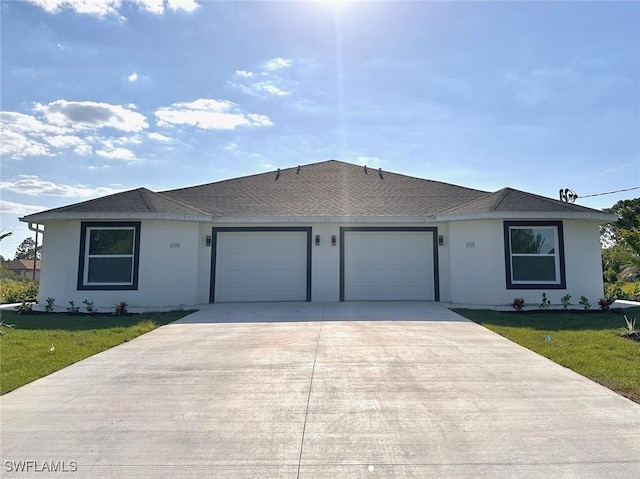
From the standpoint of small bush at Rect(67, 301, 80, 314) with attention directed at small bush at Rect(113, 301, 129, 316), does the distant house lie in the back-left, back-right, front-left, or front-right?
back-left

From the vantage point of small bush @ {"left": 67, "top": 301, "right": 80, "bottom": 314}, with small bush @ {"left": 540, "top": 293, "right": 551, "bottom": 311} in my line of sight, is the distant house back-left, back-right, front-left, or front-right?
back-left

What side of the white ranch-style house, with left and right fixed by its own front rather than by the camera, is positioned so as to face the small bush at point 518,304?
left

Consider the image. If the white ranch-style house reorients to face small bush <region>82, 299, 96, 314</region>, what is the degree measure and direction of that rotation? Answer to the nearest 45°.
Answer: approximately 90° to its right

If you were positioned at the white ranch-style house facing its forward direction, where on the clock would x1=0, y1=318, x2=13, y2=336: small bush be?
The small bush is roughly at 2 o'clock from the white ranch-style house.

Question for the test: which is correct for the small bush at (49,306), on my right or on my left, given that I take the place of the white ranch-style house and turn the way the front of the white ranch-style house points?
on my right

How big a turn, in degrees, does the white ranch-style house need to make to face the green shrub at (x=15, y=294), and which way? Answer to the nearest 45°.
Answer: approximately 90° to its right

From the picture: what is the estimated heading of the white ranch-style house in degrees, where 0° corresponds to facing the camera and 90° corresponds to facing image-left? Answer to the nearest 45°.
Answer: approximately 0°

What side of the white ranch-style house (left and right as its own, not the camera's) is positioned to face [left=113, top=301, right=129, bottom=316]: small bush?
right
